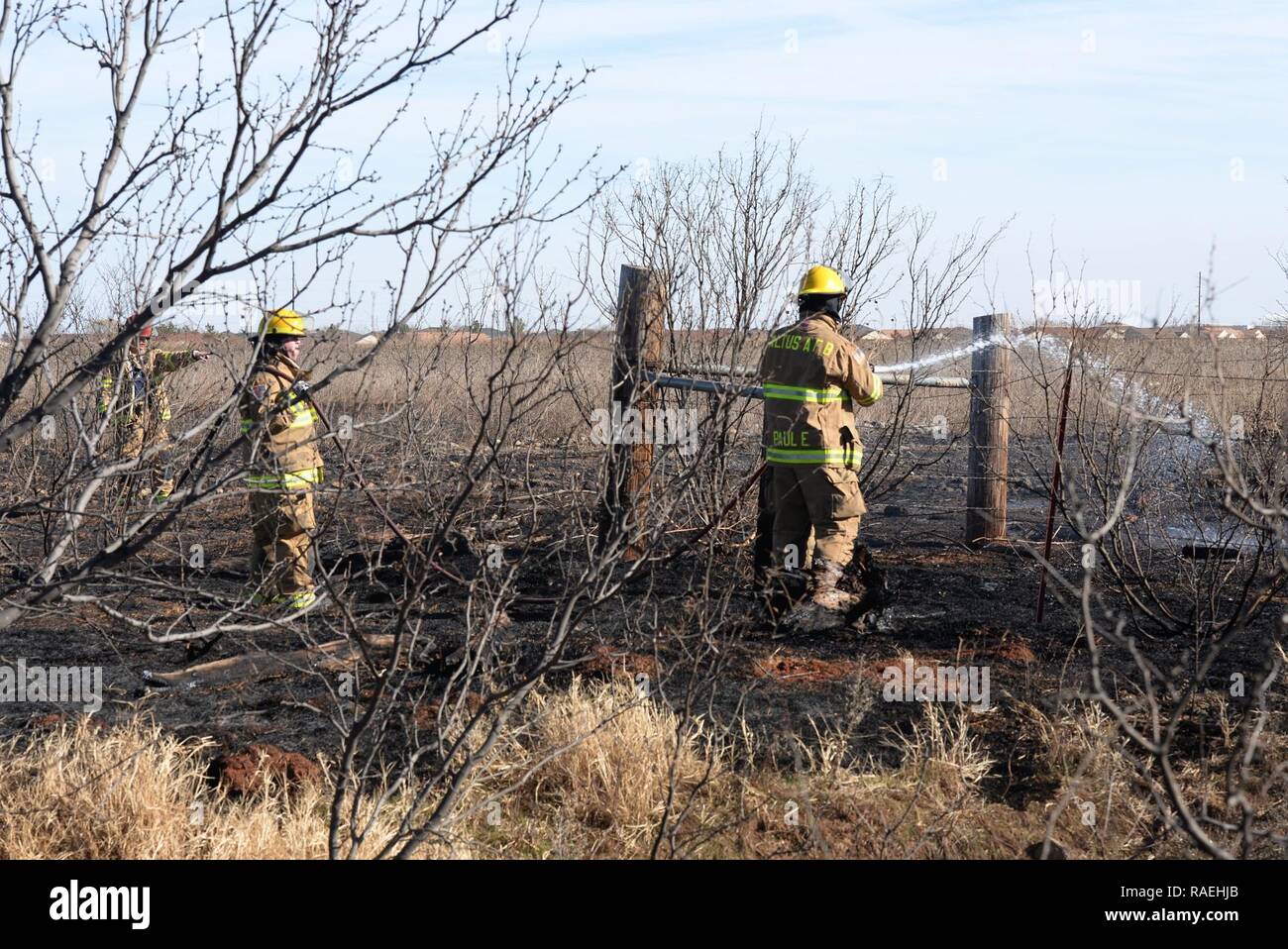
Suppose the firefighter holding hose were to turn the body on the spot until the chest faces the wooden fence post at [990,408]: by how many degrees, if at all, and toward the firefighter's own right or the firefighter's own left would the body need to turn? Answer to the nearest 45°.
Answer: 0° — they already face it

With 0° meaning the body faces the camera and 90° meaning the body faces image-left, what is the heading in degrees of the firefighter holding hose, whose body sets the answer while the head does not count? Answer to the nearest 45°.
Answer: approximately 225°

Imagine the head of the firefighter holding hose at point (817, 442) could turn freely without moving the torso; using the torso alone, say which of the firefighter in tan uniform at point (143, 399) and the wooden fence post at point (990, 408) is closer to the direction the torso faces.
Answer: the wooden fence post

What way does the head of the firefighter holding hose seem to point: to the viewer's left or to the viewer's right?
to the viewer's right
